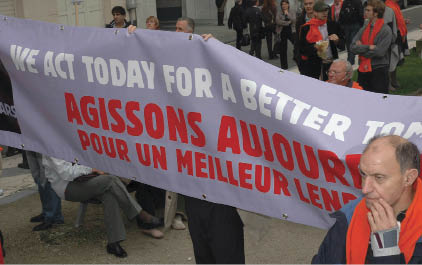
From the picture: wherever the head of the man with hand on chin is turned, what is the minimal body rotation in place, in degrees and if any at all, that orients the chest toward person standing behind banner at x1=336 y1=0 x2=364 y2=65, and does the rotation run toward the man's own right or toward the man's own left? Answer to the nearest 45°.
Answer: approximately 135° to the man's own right

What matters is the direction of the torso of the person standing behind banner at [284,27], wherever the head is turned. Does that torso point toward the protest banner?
yes

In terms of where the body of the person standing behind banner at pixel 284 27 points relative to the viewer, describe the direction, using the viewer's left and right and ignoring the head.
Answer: facing the viewer

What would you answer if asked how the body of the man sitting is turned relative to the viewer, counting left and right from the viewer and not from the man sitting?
facing the viewer and to the right of the viewer

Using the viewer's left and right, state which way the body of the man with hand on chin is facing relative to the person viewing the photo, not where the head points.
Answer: facing the viewer and to the left of the viewer

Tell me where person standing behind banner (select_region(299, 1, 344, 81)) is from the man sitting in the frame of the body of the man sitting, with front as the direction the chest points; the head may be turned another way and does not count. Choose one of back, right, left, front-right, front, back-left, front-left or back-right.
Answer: left

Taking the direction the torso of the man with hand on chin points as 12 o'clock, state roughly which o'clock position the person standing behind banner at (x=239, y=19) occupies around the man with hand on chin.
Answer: The person standing behind banner is roughly at 4 o'clock from the man with hand on chin.

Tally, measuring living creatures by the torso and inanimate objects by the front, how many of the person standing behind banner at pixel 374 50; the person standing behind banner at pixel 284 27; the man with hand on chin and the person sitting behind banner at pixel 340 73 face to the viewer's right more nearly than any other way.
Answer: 0

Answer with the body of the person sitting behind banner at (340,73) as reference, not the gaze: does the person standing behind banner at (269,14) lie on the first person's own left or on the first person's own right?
on the first person's own right

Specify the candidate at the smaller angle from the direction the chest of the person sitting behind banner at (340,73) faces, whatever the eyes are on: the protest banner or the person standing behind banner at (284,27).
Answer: the protest banner

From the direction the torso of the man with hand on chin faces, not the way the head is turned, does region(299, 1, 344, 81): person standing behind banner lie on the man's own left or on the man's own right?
on the man's own right

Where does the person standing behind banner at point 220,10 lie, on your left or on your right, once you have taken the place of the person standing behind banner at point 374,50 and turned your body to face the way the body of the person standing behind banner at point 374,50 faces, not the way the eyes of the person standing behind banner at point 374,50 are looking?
on your right

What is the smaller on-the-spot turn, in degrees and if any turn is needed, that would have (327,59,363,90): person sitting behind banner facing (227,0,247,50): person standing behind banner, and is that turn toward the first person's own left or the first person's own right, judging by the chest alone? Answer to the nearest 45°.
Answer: approximately 135° to the first person's own right

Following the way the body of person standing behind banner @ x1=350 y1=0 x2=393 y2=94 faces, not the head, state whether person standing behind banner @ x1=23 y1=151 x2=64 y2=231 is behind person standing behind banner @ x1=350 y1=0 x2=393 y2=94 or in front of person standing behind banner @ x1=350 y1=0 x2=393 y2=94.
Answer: in front

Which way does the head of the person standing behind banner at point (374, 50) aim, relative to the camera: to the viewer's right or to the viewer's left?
to the viewer's left

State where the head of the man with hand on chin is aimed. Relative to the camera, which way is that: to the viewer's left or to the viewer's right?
to the viewer's left

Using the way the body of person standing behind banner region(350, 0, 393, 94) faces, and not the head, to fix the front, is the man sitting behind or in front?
in front

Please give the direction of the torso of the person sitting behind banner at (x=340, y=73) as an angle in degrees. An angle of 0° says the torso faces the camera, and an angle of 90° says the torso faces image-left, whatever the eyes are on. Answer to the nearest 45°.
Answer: approximately 45°

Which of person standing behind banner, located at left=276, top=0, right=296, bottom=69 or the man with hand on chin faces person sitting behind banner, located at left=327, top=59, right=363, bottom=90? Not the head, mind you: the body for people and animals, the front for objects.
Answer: person standing behind banner, located at left=276, top=0, right=296, bottom=69
